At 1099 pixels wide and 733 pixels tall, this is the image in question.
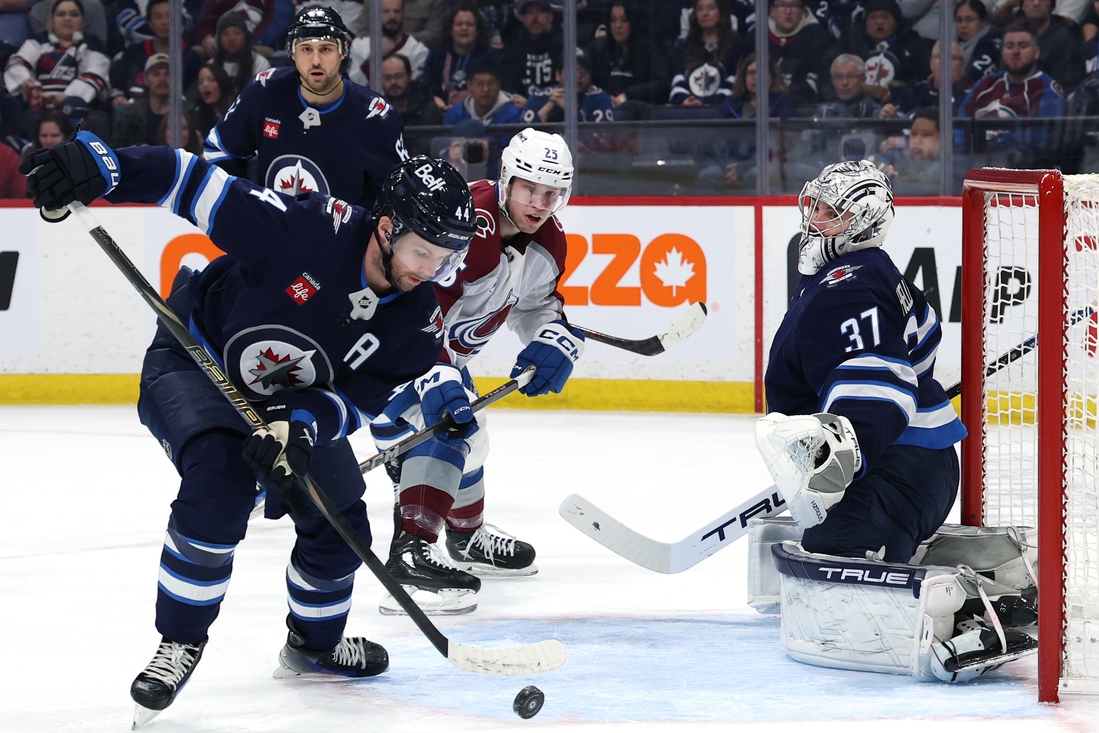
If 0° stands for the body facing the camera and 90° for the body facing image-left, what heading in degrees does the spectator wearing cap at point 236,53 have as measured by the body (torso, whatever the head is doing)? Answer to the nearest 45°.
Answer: approximately 0°

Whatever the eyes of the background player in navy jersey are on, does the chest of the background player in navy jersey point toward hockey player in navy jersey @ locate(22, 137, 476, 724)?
yes

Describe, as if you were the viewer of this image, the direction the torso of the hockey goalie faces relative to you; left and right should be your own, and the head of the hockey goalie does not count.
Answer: facing to the left of the viewer

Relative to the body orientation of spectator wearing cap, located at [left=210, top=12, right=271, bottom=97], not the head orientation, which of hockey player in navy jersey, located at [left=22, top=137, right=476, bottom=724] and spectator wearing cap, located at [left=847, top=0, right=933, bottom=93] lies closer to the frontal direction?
the hockey player in navy jersey

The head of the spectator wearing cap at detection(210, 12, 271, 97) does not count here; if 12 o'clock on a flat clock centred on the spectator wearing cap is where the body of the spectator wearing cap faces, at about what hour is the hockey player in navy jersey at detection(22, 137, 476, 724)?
The hockey player in navy jersey is roughly at 12 o'clock from the spectator wearing cap.

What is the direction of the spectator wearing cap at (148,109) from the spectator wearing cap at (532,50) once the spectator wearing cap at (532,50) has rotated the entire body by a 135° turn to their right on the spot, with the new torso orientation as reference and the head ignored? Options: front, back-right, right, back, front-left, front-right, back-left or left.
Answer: front-left

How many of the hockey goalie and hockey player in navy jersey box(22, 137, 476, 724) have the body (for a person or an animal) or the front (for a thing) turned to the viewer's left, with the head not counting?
1
